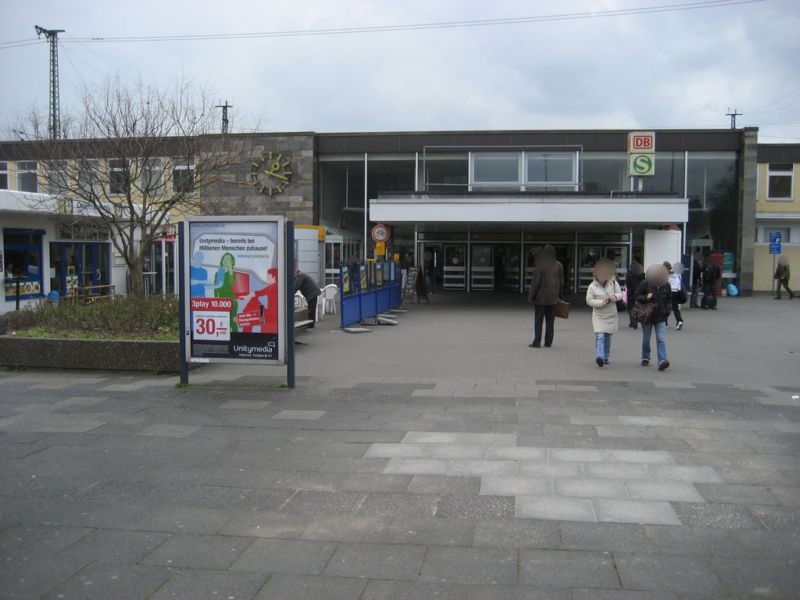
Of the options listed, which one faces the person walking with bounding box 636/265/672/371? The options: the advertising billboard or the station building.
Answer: the station building

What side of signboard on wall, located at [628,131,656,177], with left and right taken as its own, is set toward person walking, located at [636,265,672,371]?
front

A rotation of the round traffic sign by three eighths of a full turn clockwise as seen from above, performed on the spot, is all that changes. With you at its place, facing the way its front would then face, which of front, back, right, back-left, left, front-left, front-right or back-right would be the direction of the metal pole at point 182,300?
back-left

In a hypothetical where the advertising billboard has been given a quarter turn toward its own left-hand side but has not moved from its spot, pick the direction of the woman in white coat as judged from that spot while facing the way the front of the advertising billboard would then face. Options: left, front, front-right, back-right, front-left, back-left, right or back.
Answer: front

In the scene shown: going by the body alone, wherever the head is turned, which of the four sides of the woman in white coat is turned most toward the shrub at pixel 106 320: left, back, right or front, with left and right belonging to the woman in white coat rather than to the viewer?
right

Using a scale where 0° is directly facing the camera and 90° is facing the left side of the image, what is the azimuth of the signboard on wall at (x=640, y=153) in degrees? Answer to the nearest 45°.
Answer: approximately 0°

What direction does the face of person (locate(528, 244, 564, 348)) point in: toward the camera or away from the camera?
away from the camera

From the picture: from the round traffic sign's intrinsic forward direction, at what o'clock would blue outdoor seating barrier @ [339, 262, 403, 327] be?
The blue outdoor seating barrier is roughly at 12 o'clock from the round traffic sign.

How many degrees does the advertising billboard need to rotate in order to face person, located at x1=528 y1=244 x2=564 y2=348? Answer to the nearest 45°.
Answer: approximately 135° to its left

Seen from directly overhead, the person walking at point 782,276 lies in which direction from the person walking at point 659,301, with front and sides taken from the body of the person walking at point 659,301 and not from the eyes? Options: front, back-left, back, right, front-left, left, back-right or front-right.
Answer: back
